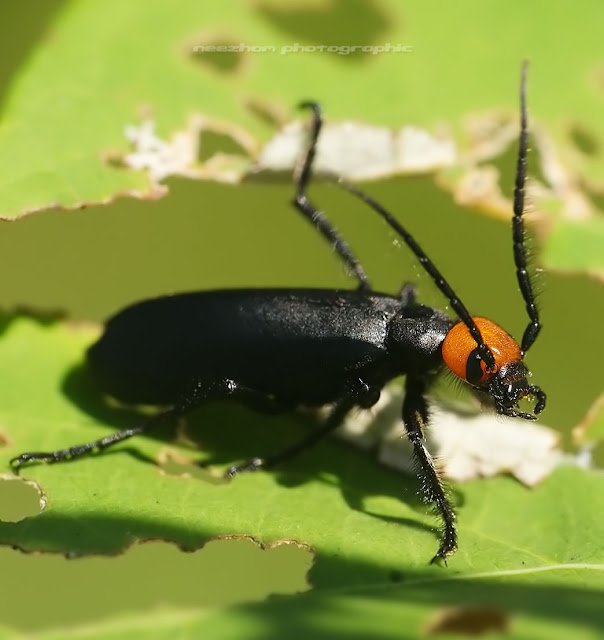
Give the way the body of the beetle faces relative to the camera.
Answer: to the viewer's right
